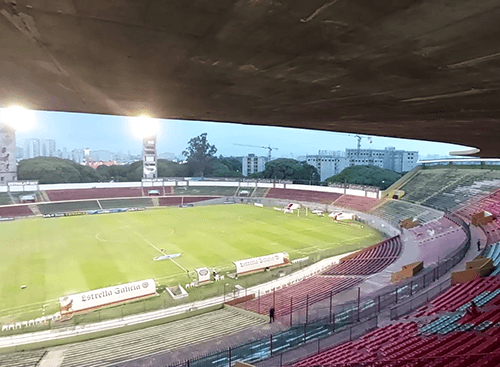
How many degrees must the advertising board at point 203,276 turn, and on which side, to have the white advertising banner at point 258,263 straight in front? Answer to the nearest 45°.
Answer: approximately 45° to its left

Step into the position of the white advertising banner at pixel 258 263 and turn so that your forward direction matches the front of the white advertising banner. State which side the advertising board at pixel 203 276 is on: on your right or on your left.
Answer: on your right

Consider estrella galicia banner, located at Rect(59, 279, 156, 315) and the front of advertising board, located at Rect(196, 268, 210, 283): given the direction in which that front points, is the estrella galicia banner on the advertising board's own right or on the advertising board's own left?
on the advertising board's own right

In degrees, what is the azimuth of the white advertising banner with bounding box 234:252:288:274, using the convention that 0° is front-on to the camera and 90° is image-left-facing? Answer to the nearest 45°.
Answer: approximately 315°

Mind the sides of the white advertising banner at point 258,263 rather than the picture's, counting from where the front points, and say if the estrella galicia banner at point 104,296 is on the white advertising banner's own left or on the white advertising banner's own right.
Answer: on the white advertising banner's own right

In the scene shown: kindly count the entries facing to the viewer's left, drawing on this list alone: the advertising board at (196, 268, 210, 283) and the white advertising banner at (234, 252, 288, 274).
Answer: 0
